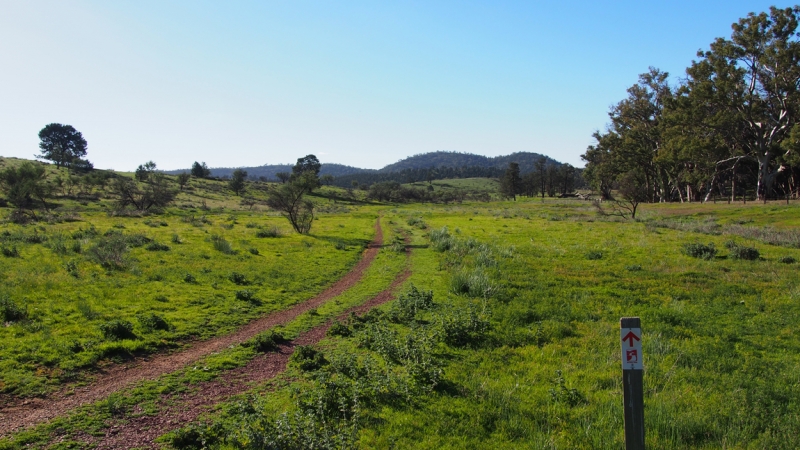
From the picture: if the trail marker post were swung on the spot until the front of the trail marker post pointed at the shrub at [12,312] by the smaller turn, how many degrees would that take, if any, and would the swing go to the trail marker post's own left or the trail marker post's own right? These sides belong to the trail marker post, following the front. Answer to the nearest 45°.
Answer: approximately 90° to the trail marker post's own right

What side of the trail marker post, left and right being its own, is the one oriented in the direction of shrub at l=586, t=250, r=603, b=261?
back

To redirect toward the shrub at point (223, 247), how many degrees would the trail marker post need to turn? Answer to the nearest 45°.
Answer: approximately 135° to its right

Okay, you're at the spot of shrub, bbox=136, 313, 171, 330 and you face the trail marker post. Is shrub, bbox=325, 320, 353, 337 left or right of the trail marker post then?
left

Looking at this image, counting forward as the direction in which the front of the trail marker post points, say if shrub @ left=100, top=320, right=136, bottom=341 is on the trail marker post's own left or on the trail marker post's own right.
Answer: on the trail marker post's own right

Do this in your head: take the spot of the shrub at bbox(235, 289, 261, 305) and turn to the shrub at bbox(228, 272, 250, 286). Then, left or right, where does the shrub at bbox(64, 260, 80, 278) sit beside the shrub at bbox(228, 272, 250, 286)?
left

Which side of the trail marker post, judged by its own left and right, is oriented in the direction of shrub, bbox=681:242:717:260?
back

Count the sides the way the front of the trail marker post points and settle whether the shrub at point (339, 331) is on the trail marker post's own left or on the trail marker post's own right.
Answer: on the trail marker post's own right

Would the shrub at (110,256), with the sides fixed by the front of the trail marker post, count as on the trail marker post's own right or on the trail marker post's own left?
on the trail marker post's own right

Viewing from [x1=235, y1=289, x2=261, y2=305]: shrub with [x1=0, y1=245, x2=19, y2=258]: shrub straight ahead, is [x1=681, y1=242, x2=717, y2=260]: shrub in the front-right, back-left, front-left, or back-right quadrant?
back-right

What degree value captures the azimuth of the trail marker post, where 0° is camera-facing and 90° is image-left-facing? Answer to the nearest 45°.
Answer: approximately 0°

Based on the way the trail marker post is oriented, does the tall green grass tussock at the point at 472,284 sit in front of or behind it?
behind
